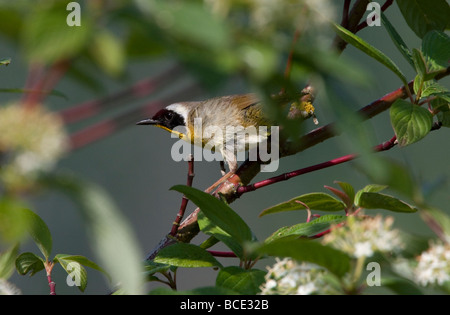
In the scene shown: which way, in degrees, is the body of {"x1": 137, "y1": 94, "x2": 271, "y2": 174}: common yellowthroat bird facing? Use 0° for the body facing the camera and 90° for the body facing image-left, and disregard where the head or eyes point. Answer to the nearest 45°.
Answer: approximately 90°

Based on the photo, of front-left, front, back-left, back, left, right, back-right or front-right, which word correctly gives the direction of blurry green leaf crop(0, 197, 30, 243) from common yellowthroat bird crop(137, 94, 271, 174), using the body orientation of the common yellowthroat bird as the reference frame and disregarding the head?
left

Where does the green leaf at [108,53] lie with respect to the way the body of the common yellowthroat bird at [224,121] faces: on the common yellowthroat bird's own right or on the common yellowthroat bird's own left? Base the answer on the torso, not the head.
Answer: on the common yellowthroat bird's own left

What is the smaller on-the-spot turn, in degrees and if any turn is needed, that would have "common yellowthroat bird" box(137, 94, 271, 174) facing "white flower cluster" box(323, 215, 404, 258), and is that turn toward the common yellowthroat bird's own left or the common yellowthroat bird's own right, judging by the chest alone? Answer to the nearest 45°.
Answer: approximately 180°

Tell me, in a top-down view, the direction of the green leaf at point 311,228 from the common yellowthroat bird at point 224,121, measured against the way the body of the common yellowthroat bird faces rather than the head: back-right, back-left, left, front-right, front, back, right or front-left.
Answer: left

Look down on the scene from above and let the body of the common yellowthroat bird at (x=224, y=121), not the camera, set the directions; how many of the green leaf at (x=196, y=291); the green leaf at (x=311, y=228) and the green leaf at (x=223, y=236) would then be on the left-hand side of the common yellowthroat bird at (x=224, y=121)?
3

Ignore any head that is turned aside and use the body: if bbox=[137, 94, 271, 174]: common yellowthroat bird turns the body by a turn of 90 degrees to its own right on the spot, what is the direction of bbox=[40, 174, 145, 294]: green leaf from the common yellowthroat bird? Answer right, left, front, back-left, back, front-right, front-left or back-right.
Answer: back

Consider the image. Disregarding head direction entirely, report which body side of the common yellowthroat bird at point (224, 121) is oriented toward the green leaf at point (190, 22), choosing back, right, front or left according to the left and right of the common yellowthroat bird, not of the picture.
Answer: left

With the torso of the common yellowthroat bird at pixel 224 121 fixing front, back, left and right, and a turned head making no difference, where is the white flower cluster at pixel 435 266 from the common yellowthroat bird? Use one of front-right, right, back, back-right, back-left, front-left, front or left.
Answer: left
